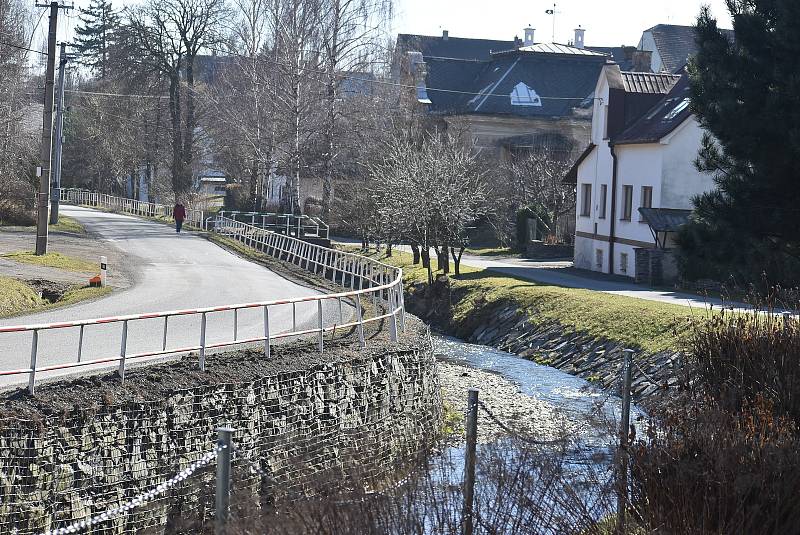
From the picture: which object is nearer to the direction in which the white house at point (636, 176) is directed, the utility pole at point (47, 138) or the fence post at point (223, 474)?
the utility pole

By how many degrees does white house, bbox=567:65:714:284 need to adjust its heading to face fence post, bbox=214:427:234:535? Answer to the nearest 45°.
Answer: approximately 45° to its left

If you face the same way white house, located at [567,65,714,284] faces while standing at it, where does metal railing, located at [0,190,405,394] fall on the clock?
The metal railing is roughly at 11 o'clock from the white house.

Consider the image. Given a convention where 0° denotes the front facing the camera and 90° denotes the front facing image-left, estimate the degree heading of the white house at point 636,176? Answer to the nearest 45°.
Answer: approximately 45°

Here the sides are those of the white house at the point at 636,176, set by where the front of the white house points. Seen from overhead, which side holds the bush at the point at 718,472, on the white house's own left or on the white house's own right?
on the white house's own left

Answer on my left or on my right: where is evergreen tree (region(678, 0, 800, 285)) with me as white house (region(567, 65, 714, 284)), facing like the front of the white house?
on my left

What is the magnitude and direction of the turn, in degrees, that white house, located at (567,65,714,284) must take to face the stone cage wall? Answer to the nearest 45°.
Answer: approximately 45° to its left

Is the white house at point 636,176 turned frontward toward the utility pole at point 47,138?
yes
